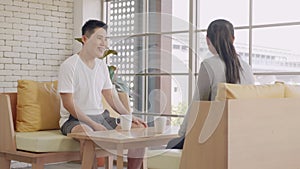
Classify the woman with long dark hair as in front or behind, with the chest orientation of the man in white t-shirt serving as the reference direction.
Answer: in front

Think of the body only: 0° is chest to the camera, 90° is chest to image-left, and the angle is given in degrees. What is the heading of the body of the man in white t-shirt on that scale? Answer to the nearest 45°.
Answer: approximately 315°

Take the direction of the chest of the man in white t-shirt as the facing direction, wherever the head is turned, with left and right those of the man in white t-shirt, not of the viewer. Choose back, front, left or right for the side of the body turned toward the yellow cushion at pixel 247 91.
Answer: front

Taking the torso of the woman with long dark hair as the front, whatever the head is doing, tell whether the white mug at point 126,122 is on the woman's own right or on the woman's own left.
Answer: on the woman's own left

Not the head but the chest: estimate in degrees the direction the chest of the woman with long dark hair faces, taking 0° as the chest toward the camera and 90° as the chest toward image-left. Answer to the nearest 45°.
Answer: approximately 135°

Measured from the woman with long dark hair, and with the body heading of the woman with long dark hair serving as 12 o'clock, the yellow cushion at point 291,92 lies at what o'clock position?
The yellow cushion is roughly at 4 o'clock from the woman with long dark hair.

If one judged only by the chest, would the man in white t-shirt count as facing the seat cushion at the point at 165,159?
yes

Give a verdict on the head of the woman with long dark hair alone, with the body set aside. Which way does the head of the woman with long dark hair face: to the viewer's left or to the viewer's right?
to the viewer's left

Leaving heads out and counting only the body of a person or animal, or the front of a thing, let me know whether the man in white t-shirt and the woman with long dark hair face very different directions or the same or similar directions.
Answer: very different directions
